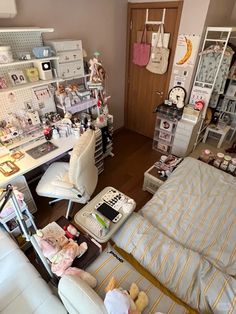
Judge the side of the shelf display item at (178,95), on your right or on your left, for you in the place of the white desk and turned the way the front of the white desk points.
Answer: on your left

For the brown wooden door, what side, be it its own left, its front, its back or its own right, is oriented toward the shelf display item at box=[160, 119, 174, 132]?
left

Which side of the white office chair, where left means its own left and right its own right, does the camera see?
left

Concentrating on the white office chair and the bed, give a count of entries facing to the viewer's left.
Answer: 1

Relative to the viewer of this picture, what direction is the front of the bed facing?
facing away from the viewer and to the right of the viewer

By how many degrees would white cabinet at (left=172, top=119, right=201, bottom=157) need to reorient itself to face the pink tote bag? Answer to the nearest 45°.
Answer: approximately 90° to its right

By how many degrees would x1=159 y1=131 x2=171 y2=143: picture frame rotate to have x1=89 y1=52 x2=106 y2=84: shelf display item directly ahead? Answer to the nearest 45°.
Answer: approximately 45° to its right

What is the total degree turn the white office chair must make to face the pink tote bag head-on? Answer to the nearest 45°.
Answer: approximately 135° to its right

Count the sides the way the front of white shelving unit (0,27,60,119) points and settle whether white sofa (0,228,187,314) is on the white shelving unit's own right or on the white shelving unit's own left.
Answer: on the white shelving unit's own right

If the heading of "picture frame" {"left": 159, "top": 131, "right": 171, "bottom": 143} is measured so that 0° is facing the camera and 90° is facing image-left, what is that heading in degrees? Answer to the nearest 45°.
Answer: approximately 45°
